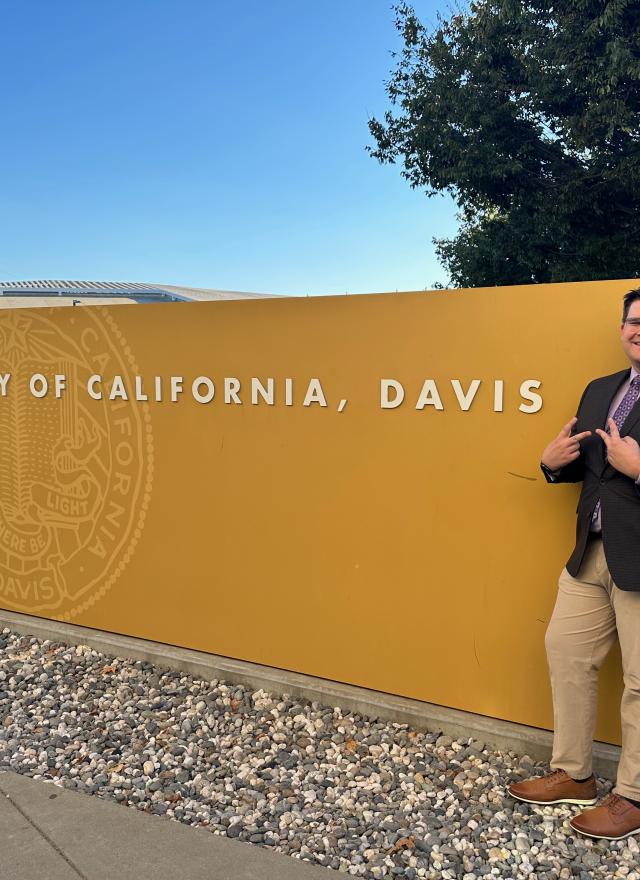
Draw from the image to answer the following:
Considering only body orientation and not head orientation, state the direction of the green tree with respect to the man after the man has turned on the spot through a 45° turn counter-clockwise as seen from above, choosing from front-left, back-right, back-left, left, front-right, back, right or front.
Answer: back

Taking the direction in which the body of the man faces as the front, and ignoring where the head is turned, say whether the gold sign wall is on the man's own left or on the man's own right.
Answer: on the man's own right

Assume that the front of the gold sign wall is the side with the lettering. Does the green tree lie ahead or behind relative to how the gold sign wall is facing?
behind

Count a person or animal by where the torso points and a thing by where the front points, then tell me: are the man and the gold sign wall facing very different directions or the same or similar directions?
same or similar directions

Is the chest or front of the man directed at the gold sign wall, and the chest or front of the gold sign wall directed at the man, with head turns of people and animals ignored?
no

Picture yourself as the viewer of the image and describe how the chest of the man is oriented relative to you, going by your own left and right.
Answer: facing the viewer and to the left of the viewer

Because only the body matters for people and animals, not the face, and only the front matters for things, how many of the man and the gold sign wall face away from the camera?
0

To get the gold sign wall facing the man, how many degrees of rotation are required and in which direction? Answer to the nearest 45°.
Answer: approximately 90° to its left
